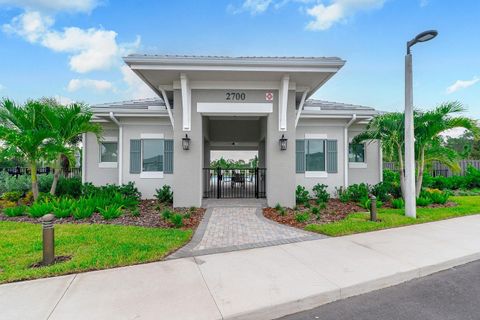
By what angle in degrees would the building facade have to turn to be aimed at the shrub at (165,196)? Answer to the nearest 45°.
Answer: approximately 90° to its right

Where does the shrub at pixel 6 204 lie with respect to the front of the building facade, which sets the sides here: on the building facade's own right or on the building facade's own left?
on the building facade's own right

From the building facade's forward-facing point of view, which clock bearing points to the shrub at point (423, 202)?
The shrub is roughly at 9 o'clock from the building facade.

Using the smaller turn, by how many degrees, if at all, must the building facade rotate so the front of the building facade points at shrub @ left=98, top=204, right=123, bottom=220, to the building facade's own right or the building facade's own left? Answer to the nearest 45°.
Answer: approximately 45° to the building facade's own right

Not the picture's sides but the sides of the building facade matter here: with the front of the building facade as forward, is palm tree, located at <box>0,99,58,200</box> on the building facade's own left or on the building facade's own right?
on the building facade's own right

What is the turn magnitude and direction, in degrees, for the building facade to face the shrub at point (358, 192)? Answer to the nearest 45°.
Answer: approximately 90° to its left

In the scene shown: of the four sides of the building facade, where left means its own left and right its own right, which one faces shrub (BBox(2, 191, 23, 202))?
right

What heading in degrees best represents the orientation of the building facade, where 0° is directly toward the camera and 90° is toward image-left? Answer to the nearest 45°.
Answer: approximately 0°

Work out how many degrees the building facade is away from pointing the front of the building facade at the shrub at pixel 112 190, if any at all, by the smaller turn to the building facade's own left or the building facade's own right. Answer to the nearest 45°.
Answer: approximately 90° to the building facade's own right

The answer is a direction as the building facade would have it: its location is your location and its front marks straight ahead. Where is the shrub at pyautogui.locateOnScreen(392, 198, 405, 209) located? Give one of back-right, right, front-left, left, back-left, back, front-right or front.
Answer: left

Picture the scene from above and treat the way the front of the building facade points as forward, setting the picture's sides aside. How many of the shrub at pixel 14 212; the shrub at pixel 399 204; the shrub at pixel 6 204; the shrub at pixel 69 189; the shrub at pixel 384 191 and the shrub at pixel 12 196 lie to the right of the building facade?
4

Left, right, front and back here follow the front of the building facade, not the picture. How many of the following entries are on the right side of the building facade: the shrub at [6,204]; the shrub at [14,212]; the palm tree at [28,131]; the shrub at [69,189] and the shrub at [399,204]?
4

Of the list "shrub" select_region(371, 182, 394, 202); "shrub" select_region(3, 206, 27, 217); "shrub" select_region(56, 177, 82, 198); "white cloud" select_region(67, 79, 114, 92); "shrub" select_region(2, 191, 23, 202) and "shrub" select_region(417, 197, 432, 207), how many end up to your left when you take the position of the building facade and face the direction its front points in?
2

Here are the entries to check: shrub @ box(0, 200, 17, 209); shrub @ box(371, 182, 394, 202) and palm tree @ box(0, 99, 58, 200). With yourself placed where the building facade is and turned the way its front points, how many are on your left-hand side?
1

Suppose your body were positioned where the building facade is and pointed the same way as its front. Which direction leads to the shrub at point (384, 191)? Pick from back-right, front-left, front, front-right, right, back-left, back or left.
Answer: left

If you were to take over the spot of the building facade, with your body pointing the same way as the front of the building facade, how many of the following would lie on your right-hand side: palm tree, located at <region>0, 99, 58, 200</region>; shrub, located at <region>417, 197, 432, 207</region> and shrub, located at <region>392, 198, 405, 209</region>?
1
